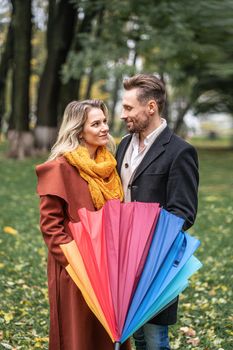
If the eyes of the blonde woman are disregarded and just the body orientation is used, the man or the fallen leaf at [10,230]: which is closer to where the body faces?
the man

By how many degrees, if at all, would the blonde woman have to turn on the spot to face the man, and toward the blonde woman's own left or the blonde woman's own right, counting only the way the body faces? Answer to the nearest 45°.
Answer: approximately 45° to the blonde woman's own left

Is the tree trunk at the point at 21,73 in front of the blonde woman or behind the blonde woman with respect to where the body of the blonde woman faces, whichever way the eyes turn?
behind

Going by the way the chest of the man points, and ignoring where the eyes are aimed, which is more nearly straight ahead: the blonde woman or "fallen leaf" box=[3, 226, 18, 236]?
the blonde woman

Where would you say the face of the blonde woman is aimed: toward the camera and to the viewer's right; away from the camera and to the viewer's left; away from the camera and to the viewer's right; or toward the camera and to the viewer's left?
toward the camera and to the viewer's right

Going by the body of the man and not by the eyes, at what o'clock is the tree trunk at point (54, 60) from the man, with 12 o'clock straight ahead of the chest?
The tree trunk is roughly at 4 o'clock from the man.

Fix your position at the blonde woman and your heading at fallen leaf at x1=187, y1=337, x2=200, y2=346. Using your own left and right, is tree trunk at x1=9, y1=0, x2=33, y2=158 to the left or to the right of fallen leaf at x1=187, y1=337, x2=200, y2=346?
left

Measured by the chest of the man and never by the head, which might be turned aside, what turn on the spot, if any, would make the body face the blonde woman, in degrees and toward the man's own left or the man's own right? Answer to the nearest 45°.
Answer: approximately 45° to the man's own right

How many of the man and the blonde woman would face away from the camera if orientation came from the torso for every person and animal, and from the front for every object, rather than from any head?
0

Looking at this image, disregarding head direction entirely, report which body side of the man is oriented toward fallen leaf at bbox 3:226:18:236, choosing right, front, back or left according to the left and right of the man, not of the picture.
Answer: right

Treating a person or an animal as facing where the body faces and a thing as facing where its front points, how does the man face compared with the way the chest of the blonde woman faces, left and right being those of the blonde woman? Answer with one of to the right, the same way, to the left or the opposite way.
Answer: to the right

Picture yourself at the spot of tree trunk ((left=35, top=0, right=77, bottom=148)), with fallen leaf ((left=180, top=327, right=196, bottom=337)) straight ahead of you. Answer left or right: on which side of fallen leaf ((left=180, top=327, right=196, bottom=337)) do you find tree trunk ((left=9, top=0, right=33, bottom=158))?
right
